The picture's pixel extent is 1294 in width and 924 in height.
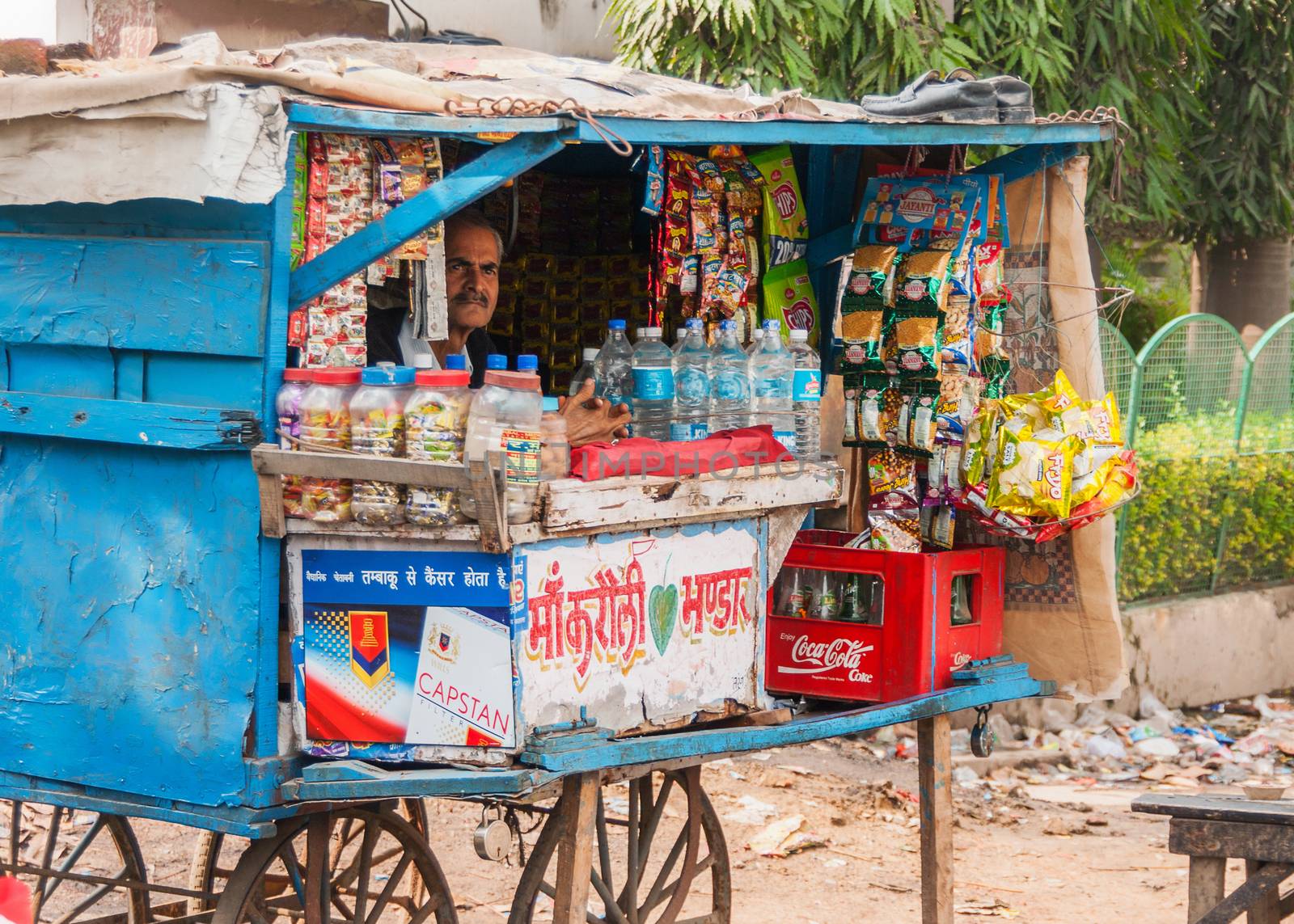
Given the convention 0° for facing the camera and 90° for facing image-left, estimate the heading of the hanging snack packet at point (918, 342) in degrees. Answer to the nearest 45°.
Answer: approximately 0°

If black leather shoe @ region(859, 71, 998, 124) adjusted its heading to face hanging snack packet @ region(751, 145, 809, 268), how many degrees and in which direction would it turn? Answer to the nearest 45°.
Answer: approximately 45° to its right

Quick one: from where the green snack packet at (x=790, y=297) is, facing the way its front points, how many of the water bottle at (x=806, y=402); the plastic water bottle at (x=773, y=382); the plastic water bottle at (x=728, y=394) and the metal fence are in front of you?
3

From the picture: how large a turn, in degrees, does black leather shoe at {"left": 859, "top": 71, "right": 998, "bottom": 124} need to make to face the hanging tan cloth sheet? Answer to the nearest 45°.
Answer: approximately 135° to its right

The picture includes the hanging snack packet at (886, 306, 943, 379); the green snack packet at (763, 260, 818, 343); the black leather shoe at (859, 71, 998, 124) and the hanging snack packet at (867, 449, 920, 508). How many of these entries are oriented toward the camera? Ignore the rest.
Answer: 3

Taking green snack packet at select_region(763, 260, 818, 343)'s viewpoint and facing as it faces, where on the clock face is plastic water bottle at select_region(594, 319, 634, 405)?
The plastic water bottle is roughly at 1 o'clock from the green snack packet.

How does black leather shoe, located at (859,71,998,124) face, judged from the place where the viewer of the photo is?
facing to the left of the viewer

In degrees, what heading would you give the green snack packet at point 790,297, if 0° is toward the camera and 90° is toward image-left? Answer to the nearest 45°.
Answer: approximately 0°

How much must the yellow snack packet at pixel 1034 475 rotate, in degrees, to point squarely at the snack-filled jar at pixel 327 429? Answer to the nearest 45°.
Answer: approximately 45° to its right

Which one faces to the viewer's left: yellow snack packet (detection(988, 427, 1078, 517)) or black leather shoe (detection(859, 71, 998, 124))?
the black leather shoe

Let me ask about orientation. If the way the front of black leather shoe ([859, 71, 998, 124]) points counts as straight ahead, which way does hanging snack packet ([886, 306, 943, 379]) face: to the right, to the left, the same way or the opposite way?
to the left
